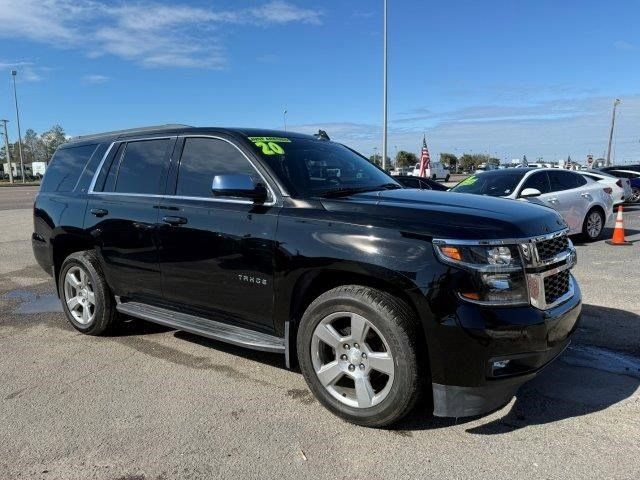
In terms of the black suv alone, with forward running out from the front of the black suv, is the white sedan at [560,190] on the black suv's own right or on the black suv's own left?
on the black suv's own left

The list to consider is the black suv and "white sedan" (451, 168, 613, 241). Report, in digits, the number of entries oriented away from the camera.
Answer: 0

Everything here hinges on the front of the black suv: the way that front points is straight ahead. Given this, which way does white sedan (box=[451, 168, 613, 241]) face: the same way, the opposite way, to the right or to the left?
to the right

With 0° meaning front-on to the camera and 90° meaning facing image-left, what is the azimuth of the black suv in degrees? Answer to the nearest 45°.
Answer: approximately 315°

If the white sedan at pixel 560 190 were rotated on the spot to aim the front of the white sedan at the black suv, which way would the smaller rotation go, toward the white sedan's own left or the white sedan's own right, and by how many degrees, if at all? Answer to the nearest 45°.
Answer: approximately 45° to the white sedan's own left

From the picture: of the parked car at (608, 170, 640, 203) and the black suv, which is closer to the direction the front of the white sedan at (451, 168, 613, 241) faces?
the black suv

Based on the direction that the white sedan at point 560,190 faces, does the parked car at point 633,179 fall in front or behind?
behind

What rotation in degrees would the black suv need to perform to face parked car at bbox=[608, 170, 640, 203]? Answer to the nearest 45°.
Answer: approximately 90° to its left
